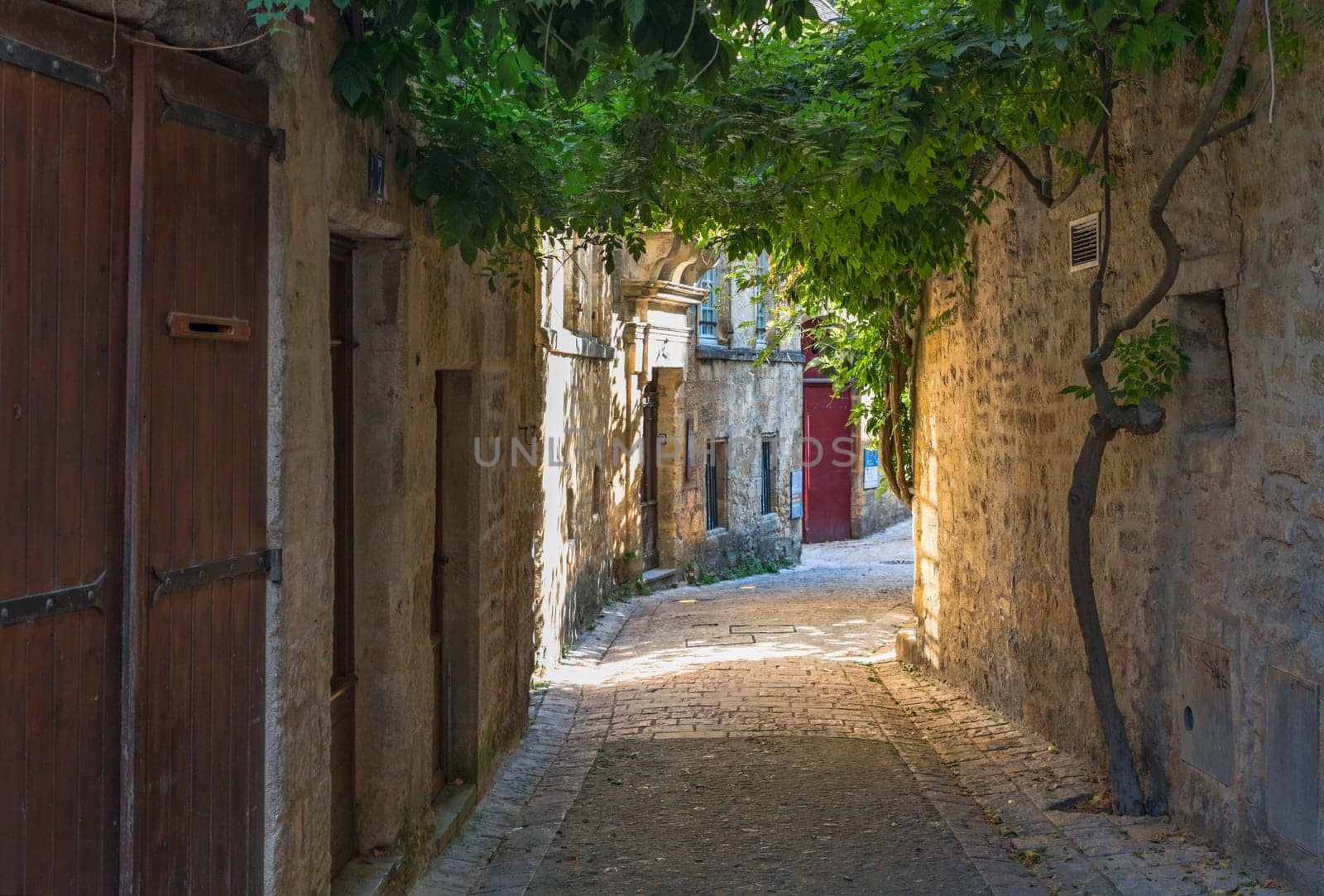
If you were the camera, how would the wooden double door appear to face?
facing the viewer and to the right of the viewer

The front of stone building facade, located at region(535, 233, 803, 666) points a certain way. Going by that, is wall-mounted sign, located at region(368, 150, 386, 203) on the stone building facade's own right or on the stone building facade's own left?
on the stone building facade's own right

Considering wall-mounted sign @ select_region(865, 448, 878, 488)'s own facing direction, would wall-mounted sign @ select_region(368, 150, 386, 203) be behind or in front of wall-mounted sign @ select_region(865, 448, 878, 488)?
in front

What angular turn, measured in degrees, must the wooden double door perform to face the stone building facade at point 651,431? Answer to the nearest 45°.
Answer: approximately 90° to its left

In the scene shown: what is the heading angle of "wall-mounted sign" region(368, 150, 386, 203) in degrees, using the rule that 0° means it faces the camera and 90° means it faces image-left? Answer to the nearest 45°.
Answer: approximately 315°

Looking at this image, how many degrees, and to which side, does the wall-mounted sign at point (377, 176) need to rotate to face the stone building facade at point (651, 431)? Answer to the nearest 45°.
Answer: approximately 135° to its left

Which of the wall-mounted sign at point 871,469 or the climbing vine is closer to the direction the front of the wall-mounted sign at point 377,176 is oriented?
the climbing vine

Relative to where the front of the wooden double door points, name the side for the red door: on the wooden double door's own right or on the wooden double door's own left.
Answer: on the wooden double door's own left
